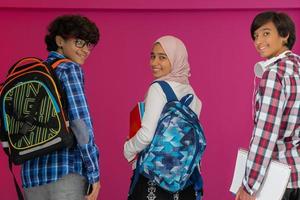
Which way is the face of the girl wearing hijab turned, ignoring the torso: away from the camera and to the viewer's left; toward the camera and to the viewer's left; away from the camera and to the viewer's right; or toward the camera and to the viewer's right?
toward the camera and to the viewer's left

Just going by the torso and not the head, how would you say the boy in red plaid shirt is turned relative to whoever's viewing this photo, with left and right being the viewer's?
facing to the left of the viewer

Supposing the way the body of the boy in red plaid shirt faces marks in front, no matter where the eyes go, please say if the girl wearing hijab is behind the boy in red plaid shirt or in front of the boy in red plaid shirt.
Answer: in front

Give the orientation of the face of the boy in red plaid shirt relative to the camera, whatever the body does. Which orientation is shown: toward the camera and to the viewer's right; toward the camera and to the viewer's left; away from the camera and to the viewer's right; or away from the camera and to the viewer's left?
toward the camera and to the viewer's left
